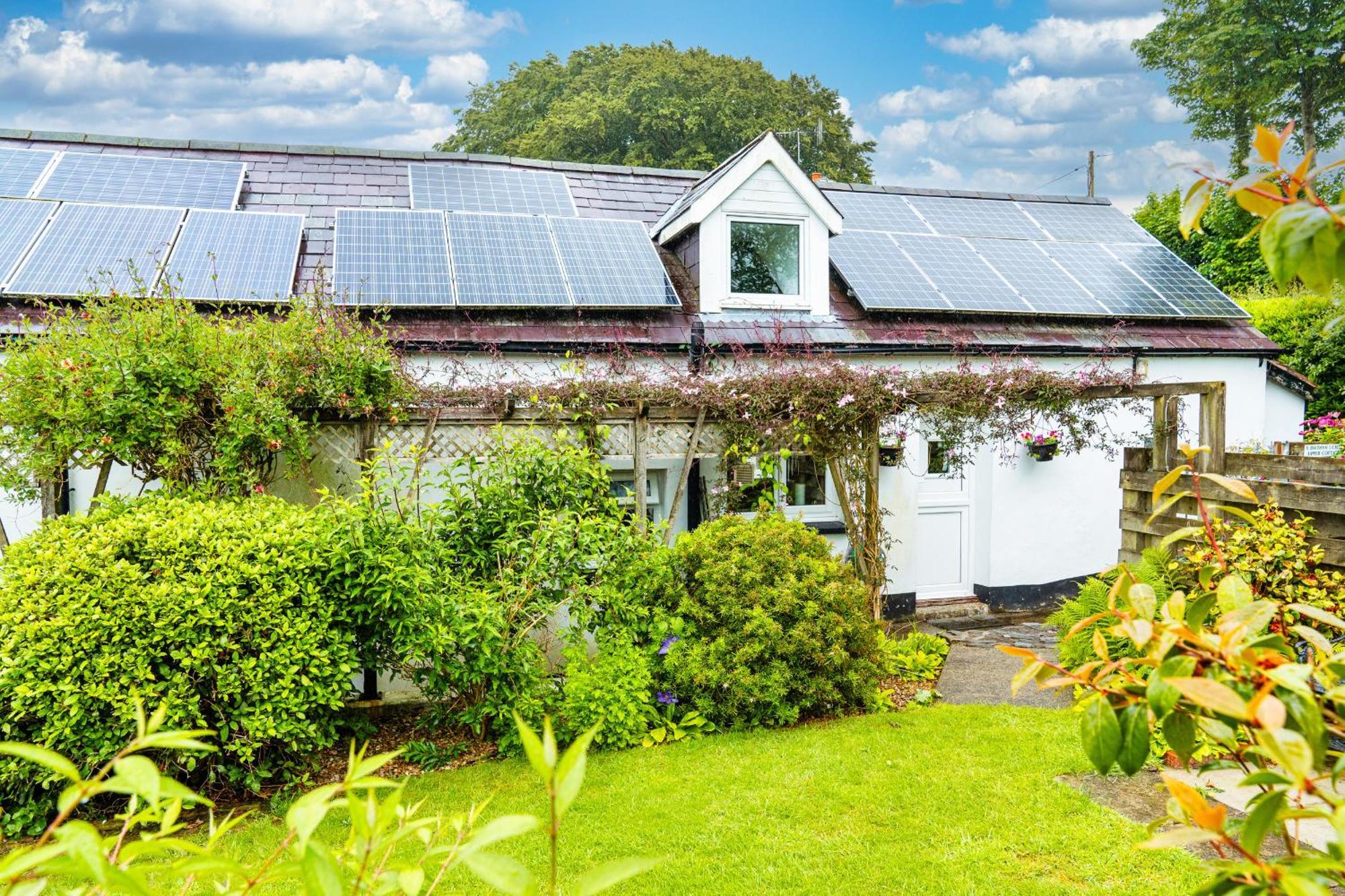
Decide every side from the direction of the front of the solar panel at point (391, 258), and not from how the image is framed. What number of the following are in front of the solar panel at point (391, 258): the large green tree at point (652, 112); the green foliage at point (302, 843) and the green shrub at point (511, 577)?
2

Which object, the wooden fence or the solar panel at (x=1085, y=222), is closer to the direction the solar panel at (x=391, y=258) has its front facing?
the wooden fence

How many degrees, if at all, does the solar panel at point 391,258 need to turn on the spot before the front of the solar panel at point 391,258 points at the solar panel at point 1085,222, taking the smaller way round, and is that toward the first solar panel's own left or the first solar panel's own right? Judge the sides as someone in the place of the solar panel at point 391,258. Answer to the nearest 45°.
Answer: approximately 90° to the first solar panel's own left

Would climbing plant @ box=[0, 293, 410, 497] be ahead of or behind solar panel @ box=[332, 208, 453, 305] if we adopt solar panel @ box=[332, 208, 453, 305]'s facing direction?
ahead

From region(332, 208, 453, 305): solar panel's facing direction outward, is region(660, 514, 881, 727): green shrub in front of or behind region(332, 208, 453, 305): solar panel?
in front

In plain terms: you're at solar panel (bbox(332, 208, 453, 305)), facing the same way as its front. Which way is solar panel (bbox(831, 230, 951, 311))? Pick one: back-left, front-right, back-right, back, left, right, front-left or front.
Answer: left

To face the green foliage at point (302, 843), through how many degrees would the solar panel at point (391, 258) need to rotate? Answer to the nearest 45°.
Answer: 0° — it already faces it

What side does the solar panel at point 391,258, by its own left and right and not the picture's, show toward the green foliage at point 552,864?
front

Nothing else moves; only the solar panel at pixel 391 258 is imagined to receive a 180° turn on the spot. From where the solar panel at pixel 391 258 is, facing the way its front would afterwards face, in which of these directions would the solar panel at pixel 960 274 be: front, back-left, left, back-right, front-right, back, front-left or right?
right

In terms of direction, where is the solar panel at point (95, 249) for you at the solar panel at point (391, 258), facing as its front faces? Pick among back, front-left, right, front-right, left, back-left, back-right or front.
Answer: right

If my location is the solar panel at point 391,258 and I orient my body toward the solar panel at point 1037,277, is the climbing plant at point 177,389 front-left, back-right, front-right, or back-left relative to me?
back-right

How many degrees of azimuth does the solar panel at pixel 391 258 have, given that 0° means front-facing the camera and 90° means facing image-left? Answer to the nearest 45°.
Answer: approximately 0°

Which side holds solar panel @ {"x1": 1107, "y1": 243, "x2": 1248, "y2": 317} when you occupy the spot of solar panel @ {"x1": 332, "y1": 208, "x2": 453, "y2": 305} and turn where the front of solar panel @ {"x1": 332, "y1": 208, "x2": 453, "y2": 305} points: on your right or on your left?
on your left

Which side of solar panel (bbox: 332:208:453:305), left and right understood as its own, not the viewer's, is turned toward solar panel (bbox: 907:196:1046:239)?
left
